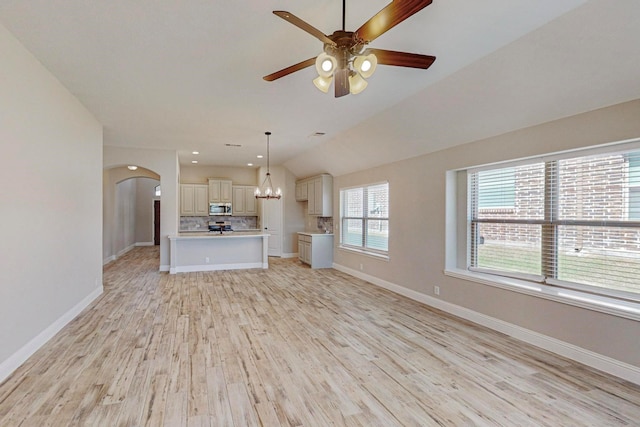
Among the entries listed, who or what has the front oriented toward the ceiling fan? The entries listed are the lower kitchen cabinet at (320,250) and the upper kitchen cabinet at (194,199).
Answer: the upper kitchen cabinet

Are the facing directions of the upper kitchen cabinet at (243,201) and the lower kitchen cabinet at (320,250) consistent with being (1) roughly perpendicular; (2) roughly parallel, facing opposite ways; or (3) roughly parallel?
roughly perpendicular

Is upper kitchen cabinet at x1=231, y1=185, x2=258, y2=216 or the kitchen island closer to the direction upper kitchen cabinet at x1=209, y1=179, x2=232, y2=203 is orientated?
the kitchen island

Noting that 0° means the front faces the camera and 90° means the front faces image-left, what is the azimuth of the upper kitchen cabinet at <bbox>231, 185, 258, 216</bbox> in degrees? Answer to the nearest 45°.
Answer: approximately 0°

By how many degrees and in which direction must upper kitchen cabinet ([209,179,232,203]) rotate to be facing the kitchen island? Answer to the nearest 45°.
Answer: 0° — it already faces it

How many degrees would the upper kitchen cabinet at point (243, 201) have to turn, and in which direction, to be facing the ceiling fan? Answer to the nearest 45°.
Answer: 0° — it already faces it

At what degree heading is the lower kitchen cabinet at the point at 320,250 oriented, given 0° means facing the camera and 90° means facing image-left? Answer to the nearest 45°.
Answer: approximately 90°

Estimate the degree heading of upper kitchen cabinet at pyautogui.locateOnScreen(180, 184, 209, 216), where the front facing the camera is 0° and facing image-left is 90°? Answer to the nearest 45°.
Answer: approximately 0°
